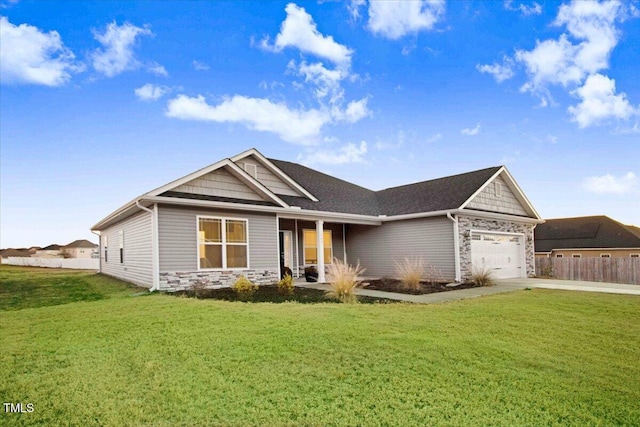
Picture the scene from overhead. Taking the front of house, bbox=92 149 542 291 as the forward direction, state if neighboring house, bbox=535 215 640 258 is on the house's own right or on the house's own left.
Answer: on the house's own left

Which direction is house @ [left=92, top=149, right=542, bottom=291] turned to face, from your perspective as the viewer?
facing the viewer and to the right of the viewer
